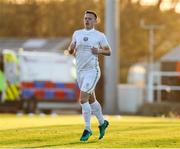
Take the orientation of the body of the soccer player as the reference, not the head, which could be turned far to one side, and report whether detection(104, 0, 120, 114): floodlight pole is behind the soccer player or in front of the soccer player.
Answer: behind

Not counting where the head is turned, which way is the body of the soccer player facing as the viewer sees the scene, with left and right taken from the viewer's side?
facing the viewer and to the left of the viewer
